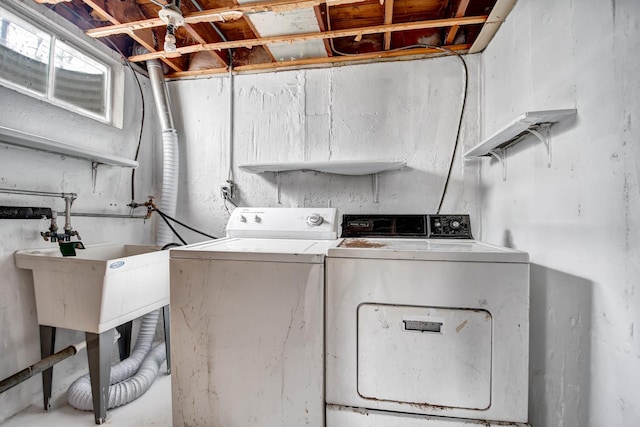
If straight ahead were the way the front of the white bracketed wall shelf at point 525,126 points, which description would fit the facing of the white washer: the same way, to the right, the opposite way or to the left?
to the left

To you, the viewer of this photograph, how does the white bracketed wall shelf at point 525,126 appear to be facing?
facing the viewer and to the left of the viewer

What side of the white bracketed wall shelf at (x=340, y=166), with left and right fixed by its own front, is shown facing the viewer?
front

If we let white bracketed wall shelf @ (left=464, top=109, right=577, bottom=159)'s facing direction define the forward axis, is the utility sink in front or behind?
in front

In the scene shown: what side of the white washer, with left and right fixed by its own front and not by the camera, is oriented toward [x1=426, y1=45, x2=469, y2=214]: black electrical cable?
left

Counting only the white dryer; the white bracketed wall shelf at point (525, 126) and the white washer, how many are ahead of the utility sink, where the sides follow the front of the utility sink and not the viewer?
3

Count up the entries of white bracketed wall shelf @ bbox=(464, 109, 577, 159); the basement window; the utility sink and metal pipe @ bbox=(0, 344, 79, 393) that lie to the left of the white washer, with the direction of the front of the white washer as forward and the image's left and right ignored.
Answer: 1

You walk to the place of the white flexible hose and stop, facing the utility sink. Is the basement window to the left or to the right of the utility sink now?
right

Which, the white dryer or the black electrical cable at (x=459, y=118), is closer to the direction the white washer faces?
the white dryer

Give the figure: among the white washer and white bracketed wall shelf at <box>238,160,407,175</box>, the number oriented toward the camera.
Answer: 2

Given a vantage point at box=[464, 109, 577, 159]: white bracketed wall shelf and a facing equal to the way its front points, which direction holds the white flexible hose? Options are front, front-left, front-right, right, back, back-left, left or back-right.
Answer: front-right

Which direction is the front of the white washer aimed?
toward the camera

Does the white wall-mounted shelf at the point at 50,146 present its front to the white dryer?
yes

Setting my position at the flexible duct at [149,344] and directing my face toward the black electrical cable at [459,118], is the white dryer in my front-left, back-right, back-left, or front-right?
front-right

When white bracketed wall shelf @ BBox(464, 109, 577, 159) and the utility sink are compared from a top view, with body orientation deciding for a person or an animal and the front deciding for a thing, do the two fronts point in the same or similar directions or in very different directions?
very different directions

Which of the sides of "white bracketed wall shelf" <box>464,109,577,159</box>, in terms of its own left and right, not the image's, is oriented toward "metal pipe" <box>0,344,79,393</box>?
front

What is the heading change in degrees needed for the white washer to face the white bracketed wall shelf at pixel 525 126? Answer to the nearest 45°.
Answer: approximately 90° to its left

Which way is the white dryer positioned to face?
toward the camera
